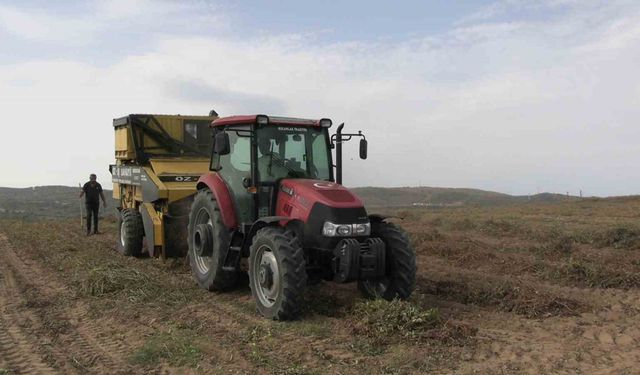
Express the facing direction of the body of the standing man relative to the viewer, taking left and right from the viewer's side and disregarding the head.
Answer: facing the viewer

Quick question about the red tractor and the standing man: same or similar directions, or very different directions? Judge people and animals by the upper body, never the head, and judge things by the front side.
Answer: same or similar directions

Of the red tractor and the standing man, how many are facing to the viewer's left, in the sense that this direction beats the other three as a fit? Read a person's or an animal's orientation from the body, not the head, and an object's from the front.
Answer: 0

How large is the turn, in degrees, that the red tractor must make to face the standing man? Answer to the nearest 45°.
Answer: approximately 180°

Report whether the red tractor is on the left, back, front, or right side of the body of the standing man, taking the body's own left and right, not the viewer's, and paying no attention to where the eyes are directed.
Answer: front
